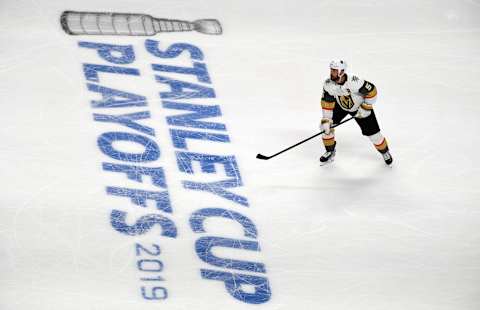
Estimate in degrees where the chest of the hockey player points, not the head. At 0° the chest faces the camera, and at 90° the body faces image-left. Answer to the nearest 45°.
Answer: approximately 45°
